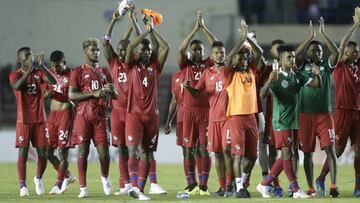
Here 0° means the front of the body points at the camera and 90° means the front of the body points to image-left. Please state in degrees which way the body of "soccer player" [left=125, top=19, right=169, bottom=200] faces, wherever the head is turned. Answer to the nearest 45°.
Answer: approximately 0°

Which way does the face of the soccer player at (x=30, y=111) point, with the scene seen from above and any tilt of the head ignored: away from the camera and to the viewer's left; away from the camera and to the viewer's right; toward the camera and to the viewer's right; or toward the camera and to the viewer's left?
toward the camera and to the viewer's right

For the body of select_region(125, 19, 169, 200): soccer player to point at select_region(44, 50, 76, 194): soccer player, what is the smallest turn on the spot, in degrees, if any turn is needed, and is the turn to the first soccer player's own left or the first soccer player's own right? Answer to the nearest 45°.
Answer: approximately 135° to the first soccer player's own right

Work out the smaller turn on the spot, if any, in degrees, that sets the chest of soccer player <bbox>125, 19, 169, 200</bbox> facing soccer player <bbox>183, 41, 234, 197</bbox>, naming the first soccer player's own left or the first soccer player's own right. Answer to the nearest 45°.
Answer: approximately 90° to the first soccer player's own left

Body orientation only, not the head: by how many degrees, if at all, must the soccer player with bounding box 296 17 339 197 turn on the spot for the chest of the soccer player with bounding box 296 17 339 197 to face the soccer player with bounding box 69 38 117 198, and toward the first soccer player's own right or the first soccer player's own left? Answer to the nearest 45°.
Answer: approximately 90° to the first soccer player's own right

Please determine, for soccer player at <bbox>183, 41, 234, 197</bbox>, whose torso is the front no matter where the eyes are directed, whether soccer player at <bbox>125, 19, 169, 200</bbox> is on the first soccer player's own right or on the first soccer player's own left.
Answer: on the first soccer player's own right

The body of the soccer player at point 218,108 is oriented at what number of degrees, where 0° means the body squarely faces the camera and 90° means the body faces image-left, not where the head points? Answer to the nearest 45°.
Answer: approximately 0°
